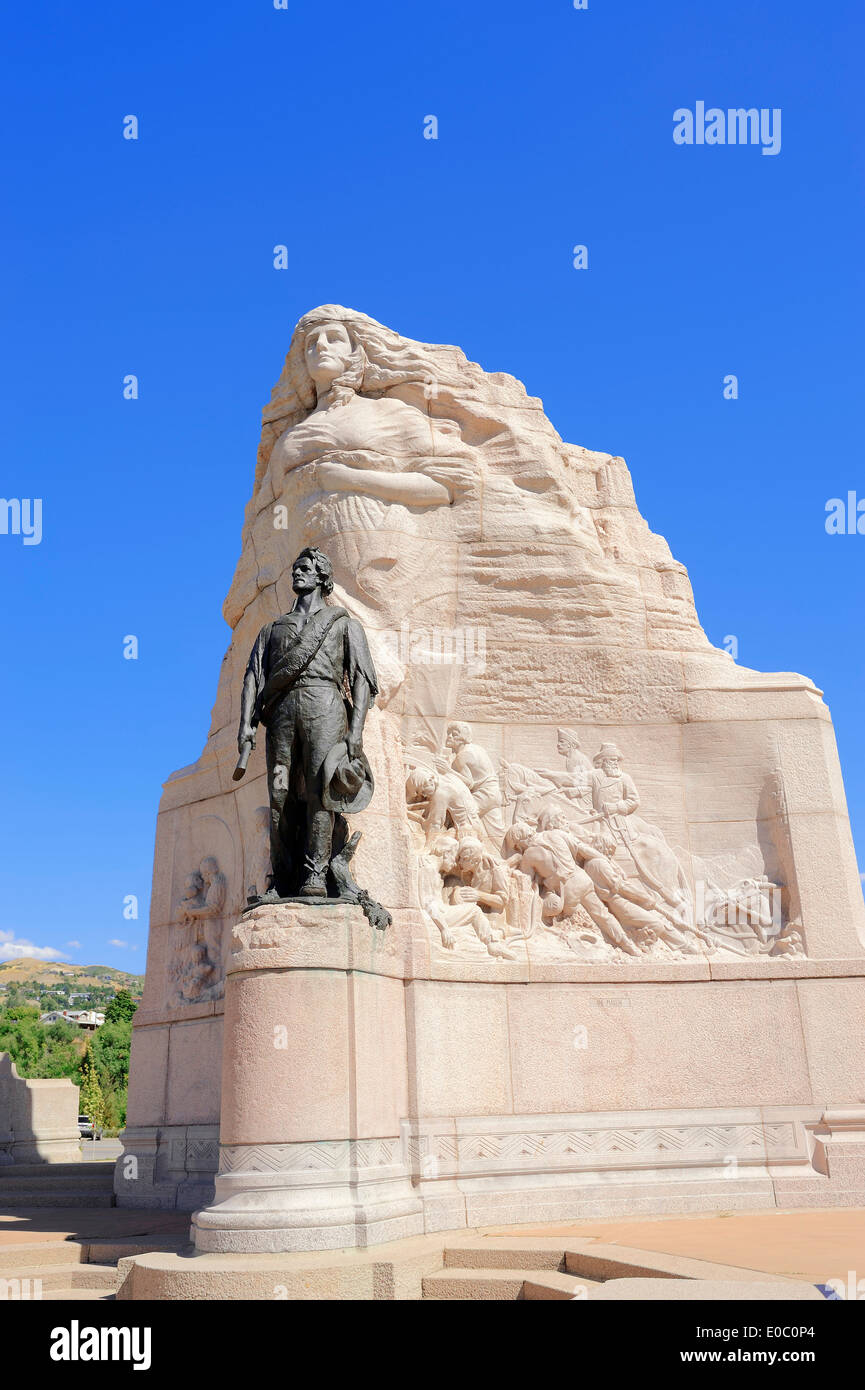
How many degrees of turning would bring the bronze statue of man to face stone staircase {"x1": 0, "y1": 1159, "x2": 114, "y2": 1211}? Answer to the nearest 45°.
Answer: approximately 135° to its right

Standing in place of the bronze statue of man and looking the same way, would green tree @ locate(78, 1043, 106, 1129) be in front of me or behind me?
behind

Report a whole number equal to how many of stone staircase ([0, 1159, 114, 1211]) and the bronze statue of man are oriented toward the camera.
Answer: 2

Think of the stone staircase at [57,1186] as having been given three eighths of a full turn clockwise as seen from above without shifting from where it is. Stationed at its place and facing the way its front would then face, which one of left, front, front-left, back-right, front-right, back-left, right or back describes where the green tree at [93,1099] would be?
front-right

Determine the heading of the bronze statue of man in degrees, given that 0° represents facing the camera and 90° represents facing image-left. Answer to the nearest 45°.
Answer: approximately 0°
